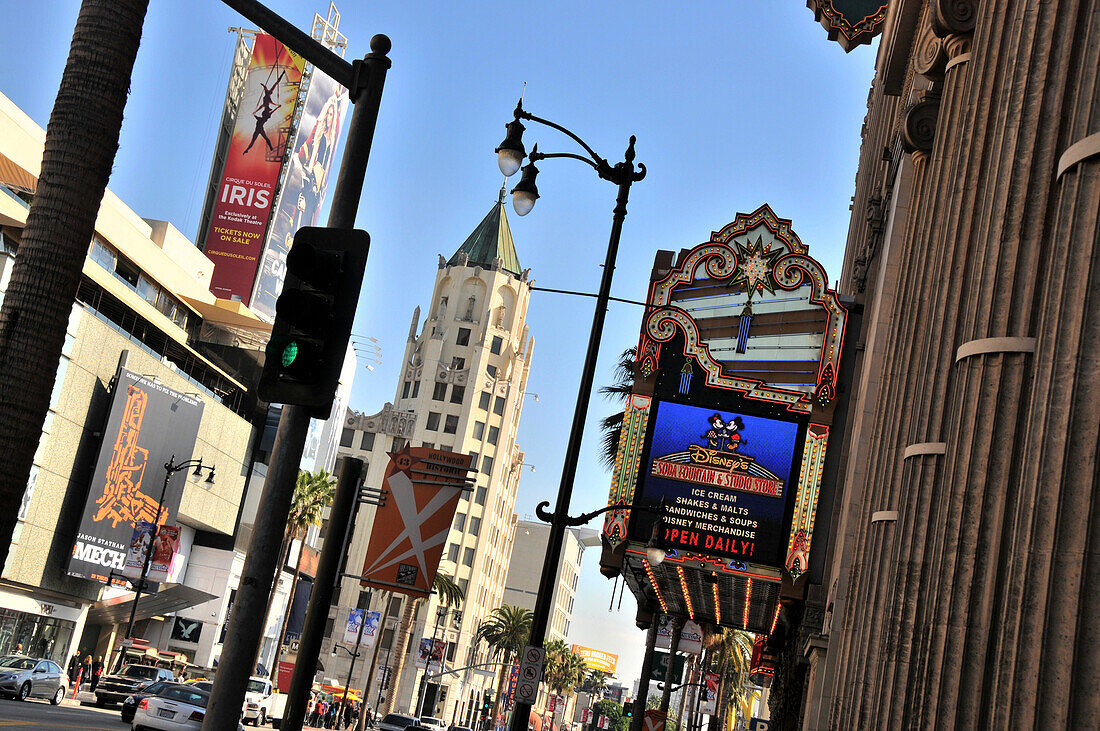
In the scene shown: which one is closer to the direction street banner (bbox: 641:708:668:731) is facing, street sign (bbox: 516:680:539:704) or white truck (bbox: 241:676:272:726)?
the street sign

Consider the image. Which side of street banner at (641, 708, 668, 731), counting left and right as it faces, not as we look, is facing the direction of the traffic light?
front

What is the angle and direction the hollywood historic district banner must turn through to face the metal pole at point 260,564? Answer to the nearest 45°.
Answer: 0° — it already faces it

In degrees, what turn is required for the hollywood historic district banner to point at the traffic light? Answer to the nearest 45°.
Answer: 0° — it already faces it

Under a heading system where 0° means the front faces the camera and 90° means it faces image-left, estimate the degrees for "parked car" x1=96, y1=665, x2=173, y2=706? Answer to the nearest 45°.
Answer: approximately 45°

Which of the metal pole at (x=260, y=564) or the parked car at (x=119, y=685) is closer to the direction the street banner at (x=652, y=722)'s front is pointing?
the metal pole
